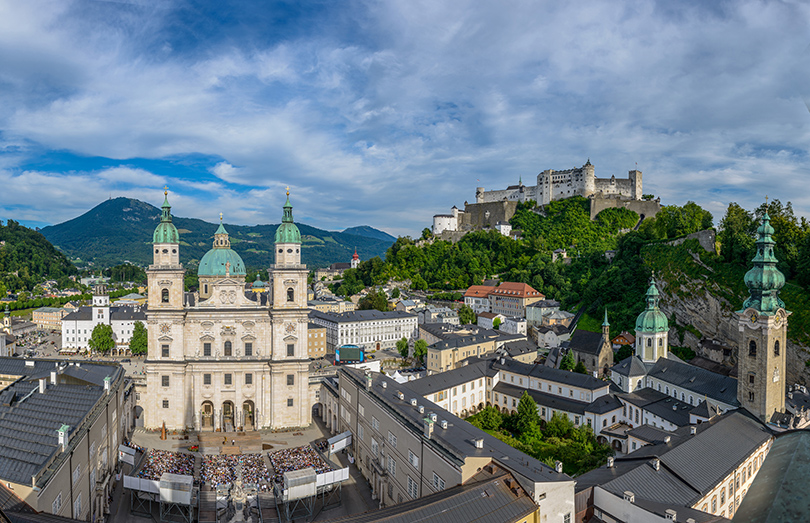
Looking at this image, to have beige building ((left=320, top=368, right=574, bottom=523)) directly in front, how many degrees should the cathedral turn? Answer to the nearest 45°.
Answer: approximately 45° to its left

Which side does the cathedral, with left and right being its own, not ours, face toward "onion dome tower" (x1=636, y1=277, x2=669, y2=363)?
left

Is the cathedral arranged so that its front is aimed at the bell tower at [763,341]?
no

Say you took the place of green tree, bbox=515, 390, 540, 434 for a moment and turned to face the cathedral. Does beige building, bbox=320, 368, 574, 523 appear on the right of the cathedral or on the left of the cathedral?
left

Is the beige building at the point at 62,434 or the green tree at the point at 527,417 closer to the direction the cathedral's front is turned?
the beige building

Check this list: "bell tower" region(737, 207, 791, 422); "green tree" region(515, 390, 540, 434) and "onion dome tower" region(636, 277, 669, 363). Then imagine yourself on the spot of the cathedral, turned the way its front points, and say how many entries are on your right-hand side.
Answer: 0

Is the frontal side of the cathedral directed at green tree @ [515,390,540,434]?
no

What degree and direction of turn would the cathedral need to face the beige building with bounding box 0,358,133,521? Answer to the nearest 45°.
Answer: approximately 45° to its right

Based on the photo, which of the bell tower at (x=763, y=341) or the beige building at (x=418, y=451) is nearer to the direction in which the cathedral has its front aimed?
the beige building

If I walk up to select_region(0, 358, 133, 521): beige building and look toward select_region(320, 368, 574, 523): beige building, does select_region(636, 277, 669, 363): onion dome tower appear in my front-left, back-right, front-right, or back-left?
front-left

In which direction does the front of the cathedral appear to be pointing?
toward the camera
